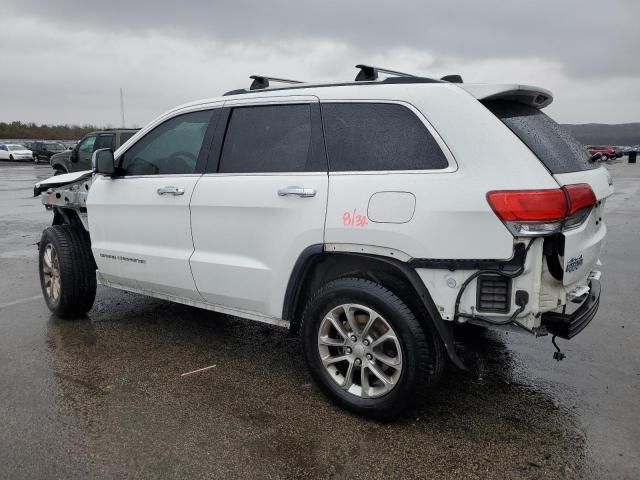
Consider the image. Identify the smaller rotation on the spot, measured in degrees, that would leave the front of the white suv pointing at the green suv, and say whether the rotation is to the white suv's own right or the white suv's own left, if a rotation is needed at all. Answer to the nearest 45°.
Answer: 0° — it already faces it

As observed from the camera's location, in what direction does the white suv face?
facing away from the viewer and to the left of the viewer

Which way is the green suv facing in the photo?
to the viewer's left
